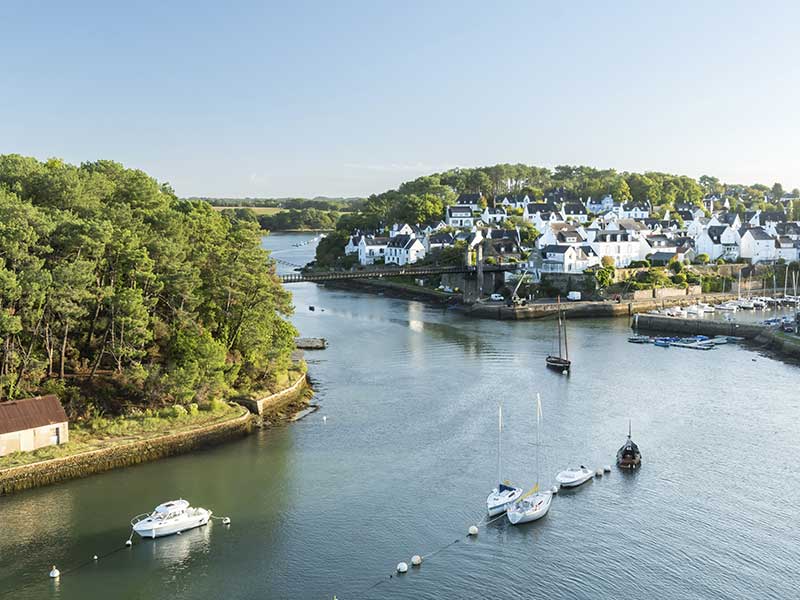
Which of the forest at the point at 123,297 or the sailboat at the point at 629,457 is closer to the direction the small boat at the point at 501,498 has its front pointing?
the forest

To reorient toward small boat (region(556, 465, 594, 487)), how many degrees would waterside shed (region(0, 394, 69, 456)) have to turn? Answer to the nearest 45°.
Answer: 0° — it already faces it

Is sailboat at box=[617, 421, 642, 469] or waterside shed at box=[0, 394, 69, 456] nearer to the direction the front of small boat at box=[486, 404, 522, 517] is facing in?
the waterside shed

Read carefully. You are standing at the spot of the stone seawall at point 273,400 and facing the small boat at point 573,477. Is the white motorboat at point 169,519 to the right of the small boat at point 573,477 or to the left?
right

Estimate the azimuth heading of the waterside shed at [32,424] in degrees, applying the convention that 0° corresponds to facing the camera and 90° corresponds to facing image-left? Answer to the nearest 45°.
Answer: approximately 315°

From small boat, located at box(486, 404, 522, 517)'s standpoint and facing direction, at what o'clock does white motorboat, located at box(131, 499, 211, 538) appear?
The white motorboat is roughly at 1 o'clock from the small boat.
